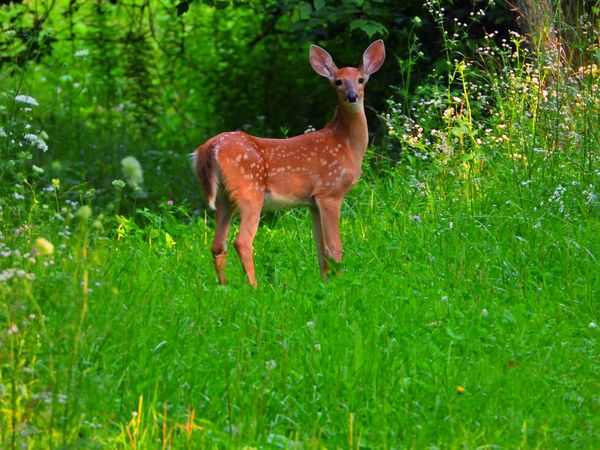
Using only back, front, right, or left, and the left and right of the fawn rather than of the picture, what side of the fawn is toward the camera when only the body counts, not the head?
right

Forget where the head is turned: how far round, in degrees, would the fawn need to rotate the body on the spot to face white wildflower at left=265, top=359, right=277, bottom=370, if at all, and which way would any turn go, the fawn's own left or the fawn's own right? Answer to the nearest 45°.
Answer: approximately 90° to the fawn's own right
